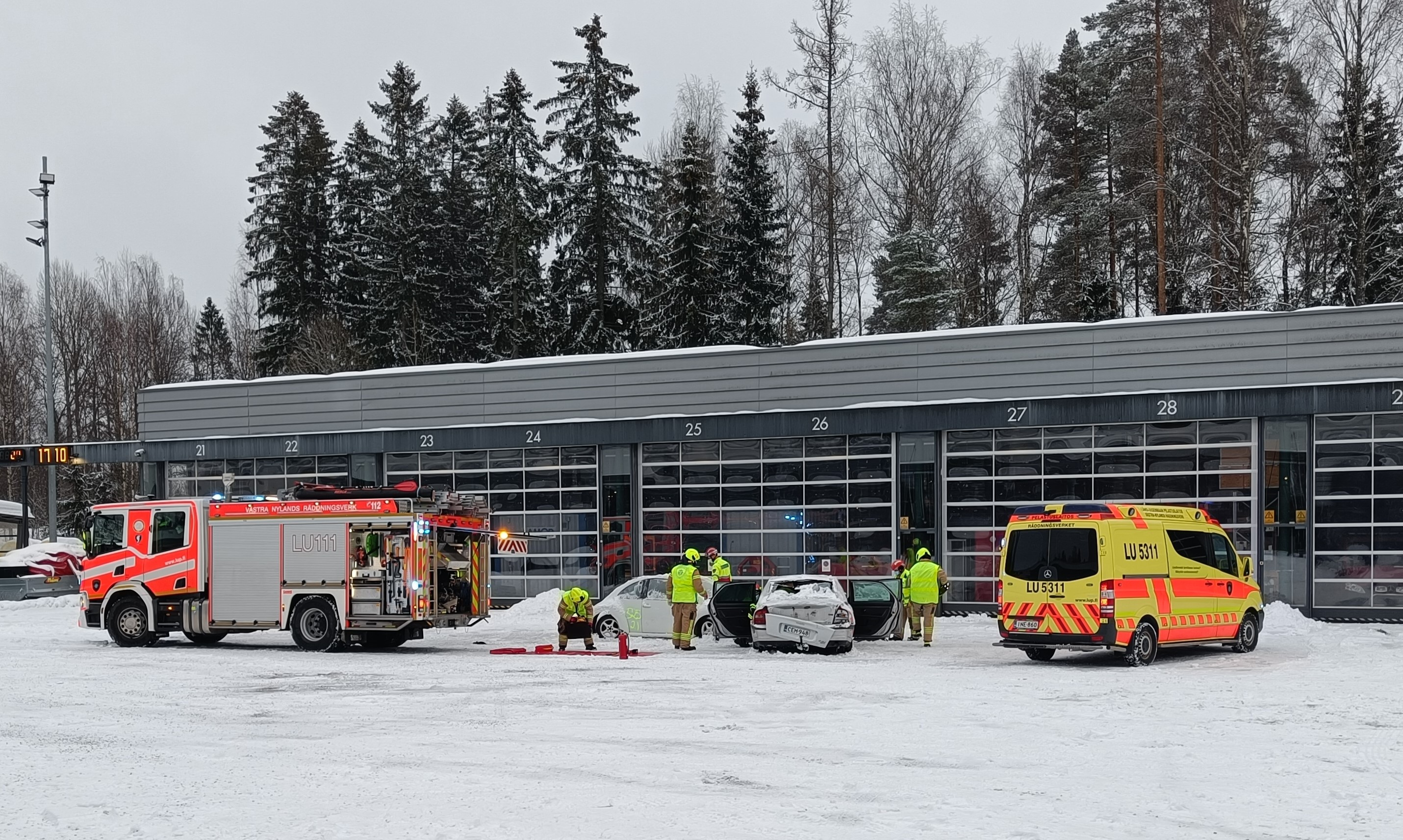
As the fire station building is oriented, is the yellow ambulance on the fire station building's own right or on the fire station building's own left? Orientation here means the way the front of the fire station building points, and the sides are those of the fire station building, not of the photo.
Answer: on the fire station building's own left

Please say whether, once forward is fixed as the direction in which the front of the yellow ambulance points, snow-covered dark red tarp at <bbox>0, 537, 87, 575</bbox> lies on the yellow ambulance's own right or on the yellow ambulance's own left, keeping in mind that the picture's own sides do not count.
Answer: on the yellow ambulance's own left

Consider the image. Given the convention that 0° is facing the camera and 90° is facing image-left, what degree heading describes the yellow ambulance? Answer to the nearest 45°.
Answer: approximately 225°

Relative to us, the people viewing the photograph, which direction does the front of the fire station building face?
facing the viewer and to the left of the viewer

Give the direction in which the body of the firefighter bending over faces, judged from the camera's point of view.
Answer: toward the camera

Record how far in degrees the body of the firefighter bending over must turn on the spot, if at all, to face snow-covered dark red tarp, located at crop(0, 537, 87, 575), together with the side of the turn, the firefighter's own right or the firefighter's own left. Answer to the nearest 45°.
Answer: approximately 135° to the firefighter's own right

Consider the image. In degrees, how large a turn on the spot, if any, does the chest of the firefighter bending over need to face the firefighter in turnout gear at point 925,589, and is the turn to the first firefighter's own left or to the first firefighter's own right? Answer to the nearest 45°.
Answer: approximately 90° to the first firefighter's own left

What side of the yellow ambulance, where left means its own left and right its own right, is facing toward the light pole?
left
